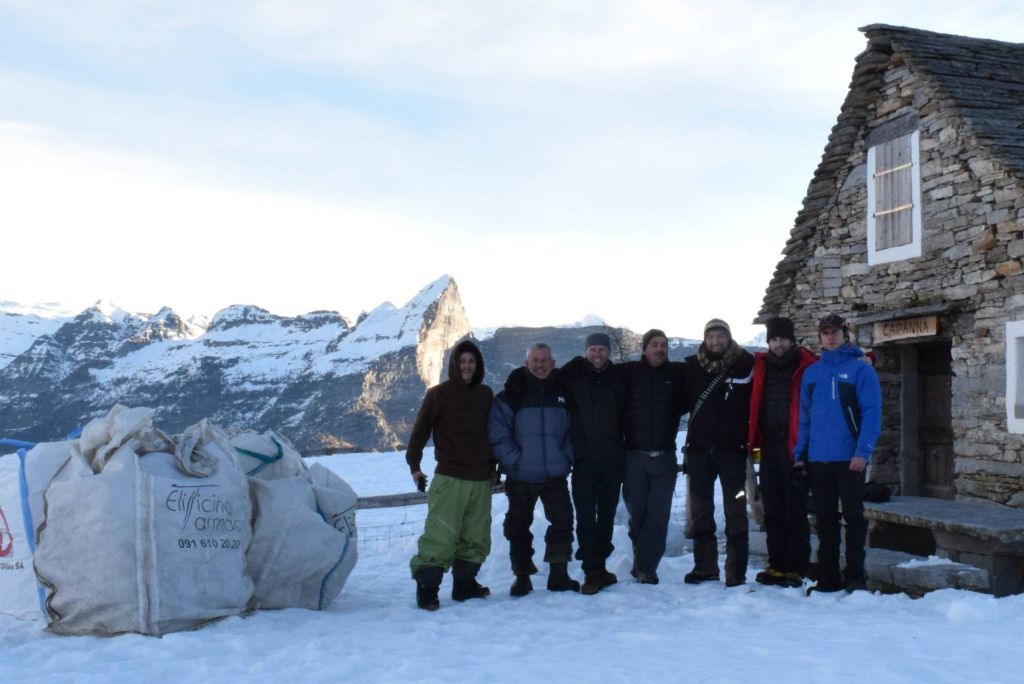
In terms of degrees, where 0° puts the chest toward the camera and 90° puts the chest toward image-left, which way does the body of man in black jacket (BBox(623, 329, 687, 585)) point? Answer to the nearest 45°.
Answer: approximately 0°

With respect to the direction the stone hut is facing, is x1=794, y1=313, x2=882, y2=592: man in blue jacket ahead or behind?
ahead

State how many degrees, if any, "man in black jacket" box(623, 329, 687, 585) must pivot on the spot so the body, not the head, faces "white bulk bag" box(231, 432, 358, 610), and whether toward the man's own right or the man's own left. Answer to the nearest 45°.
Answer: approximately 90° to the man's own right

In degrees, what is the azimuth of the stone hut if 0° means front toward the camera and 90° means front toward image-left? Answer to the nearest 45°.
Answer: approximately 45°

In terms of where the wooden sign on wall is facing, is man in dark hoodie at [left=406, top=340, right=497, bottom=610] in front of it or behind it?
in front

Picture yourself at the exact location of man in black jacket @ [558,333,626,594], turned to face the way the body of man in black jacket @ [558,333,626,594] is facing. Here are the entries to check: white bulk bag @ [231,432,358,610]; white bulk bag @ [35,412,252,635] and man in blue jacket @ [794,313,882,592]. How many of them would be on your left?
1

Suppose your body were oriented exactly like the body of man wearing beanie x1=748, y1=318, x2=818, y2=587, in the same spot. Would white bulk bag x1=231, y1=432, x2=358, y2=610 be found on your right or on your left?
on your right
